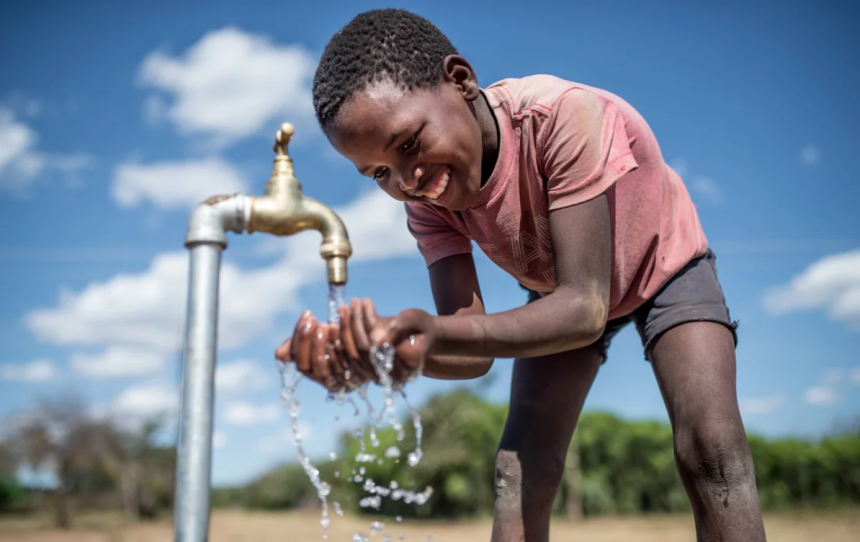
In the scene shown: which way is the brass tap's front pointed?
to the viewer's right

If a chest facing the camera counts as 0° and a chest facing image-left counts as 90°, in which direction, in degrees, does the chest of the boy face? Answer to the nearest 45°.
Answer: approximately 45°

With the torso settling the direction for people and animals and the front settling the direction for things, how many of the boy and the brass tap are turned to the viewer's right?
1

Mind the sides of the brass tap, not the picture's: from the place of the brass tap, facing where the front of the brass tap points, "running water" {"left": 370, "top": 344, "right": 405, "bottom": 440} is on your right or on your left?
on your right

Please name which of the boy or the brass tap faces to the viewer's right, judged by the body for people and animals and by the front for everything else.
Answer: the brass tap
